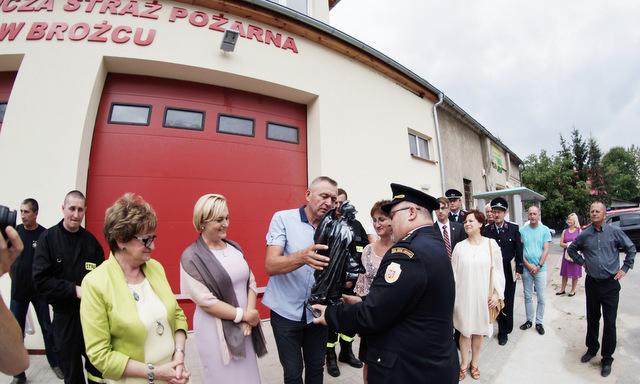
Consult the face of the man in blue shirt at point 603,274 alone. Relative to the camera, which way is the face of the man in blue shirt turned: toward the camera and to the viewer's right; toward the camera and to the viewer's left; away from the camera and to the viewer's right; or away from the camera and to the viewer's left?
toward the camera and to the viewer's left

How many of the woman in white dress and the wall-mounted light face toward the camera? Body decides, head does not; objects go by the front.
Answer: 2

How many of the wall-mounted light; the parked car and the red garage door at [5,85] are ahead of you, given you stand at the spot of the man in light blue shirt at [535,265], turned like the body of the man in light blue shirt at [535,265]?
2

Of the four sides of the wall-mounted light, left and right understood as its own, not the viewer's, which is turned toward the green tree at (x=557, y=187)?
left

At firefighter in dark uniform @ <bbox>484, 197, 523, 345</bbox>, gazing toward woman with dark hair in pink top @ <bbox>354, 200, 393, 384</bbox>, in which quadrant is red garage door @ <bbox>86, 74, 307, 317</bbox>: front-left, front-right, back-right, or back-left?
front-right

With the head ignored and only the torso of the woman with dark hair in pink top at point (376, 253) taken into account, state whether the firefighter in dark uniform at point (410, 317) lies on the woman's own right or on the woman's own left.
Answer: on the woman's own left

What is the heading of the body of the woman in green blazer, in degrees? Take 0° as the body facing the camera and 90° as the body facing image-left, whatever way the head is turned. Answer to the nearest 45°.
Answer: approximately 315°

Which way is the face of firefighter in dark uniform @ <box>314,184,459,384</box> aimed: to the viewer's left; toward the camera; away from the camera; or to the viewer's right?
to the viewer's left

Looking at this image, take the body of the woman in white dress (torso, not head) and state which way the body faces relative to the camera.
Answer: toward the camera

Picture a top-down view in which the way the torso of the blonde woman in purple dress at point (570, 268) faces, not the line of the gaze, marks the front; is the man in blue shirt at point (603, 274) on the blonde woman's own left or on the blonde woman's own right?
on the blonde woman's own left

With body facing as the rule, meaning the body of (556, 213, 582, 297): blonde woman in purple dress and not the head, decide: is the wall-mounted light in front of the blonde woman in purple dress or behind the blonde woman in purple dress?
in front

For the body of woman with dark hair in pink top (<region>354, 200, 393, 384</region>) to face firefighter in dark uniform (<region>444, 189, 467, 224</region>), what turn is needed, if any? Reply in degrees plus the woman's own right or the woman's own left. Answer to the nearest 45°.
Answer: approximately 180°

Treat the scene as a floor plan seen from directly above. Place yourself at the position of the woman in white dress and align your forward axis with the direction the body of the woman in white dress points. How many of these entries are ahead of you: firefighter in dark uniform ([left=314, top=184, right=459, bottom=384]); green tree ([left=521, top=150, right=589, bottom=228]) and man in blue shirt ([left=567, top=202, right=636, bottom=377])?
1

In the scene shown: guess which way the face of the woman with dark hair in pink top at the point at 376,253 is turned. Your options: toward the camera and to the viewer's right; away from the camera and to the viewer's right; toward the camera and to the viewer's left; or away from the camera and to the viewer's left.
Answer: toward the camera and to the viewer's left
